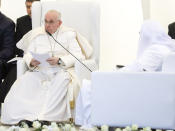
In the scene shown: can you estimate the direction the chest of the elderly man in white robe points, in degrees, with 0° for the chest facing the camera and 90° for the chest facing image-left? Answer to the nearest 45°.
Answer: approximately 45°

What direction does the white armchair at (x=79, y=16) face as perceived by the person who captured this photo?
facing the viewer and to the left of the viewer

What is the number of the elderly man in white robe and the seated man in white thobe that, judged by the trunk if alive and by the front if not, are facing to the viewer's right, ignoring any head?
0

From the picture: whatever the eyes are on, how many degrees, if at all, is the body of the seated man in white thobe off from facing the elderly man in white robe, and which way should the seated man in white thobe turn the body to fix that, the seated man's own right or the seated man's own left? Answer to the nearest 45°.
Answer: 0° — they already face them

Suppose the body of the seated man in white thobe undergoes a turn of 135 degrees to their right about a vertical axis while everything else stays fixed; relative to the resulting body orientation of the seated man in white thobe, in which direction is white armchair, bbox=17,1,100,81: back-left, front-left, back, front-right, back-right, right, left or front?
left

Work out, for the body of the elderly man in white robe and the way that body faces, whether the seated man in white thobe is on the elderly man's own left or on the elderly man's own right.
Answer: on the elderly man's own left

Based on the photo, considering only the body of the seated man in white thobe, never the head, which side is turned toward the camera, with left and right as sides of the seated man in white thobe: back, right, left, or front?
left

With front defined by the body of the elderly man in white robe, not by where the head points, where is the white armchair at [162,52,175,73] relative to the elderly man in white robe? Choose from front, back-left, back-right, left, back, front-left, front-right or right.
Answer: left
